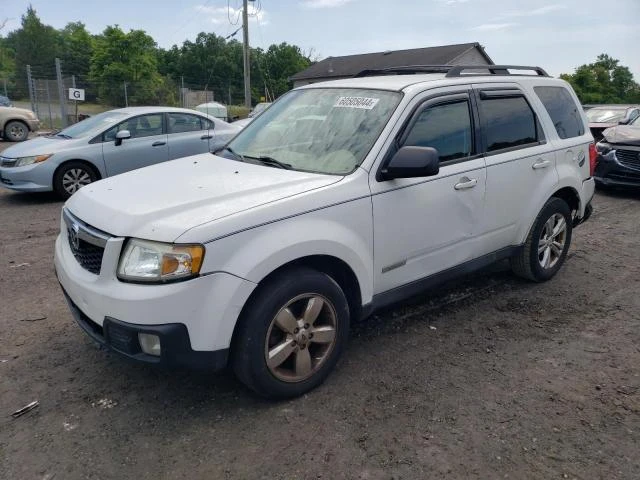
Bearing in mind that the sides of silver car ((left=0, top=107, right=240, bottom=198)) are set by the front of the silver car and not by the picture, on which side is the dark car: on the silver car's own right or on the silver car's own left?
on the silver car's own left

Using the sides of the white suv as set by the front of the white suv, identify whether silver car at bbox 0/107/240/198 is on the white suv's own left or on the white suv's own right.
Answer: on the white suv's own right

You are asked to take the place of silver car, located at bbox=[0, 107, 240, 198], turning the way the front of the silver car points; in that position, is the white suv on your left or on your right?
on your left

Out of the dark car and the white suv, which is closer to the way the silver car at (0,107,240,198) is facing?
the white suv

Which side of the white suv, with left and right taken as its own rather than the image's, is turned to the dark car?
back

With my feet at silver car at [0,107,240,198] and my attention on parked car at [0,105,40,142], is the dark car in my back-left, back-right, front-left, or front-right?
back-right

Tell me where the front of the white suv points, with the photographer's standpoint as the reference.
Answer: facing the viewer and to the left of the viewer
